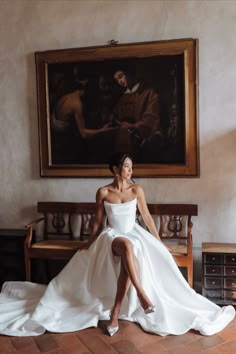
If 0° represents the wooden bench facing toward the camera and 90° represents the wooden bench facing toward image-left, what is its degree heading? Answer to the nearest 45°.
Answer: approximately 0°
